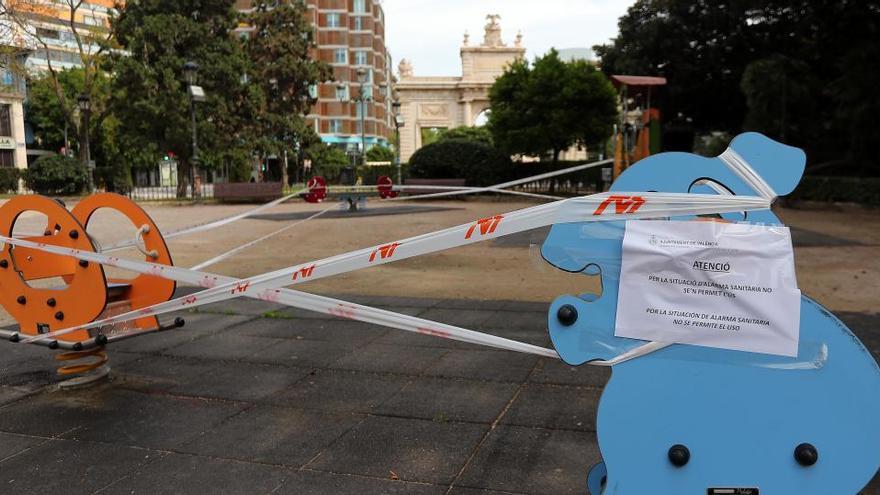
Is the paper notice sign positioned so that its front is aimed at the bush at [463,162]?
no

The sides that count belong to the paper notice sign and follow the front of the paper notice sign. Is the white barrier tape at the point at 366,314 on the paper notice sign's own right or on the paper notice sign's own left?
on the paper notice sign's own right

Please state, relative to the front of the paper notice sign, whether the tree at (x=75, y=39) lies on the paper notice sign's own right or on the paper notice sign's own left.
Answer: on the paper notice sign's own right

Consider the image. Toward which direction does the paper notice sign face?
toward the camera

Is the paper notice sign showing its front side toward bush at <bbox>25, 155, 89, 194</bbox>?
no

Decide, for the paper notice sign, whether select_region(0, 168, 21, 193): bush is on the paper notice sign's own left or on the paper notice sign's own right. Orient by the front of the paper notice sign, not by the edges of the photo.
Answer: on the paper notice sign's own right

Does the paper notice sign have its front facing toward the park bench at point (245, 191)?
no

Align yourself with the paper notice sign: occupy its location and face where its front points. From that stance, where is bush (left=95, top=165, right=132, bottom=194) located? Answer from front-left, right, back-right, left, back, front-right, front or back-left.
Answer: back-right

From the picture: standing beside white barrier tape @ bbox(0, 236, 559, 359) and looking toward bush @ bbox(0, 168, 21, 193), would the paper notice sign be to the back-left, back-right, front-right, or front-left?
back-right

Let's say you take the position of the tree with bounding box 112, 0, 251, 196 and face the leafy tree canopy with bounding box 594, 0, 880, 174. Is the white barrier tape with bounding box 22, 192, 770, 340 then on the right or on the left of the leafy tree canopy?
right

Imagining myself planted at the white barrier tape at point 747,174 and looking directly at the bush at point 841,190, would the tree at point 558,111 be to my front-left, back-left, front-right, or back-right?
front-left

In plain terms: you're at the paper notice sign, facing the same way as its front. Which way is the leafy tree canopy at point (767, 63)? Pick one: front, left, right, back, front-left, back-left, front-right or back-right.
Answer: back

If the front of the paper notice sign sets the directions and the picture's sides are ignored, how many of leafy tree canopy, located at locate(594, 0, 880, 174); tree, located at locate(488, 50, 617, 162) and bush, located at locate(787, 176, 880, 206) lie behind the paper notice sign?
3
